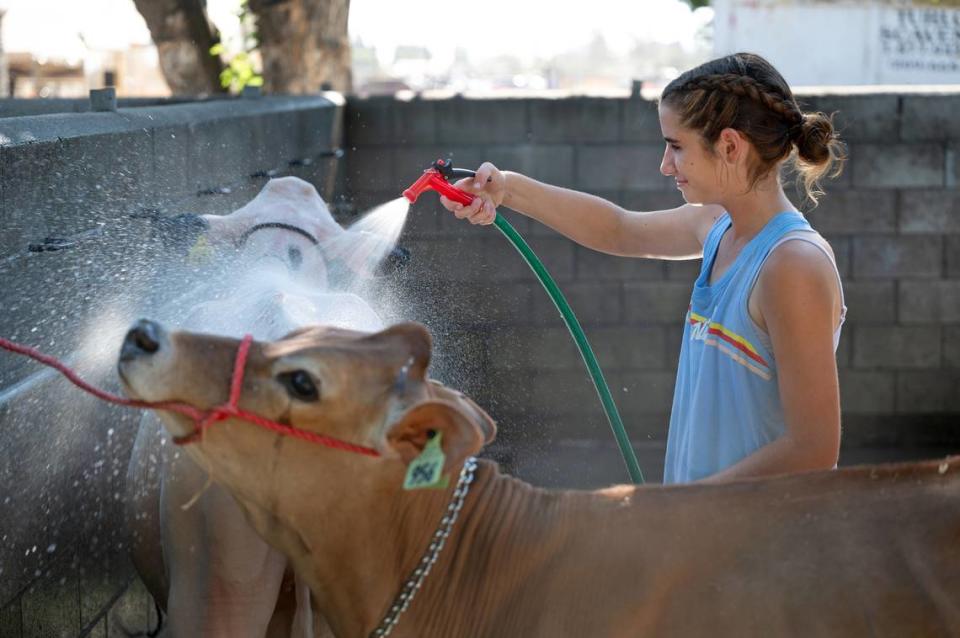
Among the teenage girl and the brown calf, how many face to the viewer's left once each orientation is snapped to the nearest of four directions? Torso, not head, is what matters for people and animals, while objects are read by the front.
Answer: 2

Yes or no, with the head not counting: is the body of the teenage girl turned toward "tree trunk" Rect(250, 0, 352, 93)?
no

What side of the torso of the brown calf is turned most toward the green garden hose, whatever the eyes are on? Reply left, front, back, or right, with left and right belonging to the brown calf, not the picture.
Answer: right

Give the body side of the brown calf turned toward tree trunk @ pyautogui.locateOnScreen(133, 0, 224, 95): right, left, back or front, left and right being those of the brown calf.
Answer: right

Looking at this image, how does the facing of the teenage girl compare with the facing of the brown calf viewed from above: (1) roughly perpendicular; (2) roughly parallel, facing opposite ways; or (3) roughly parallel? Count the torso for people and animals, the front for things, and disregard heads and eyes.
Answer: roughly parallel

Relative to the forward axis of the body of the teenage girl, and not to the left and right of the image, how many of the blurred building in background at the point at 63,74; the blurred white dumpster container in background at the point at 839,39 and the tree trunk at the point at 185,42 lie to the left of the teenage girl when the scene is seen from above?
0

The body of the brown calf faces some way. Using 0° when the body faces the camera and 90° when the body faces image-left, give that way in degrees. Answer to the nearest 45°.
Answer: approximately 90°

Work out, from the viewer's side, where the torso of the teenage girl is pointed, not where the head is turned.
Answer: to the viewer's left

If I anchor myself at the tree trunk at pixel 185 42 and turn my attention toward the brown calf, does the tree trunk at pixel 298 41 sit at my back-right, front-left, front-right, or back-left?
front-left

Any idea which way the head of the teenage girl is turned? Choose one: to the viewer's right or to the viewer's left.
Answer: to the viewer's left

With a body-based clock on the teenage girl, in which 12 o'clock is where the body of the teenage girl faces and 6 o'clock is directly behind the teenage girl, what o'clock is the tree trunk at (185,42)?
The tree trunk is roughly at 2 o'clock from the teenage girl.

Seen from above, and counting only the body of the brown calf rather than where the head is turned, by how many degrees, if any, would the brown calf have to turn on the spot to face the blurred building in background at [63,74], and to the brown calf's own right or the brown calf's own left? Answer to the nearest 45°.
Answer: approximately 90° to the brown calf's own right

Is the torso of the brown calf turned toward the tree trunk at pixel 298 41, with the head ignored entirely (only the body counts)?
no
